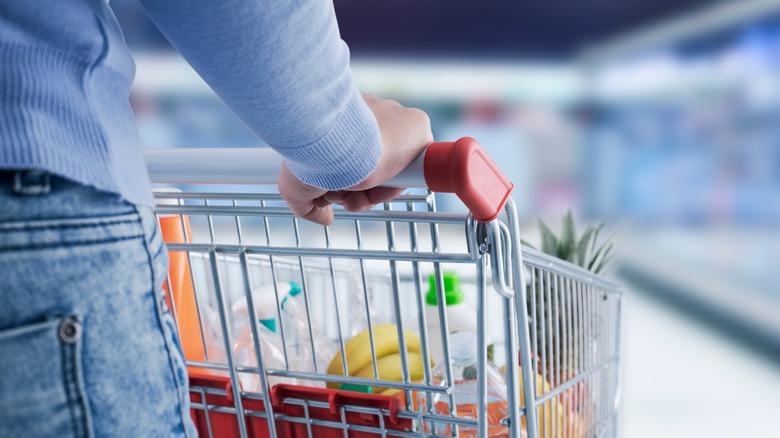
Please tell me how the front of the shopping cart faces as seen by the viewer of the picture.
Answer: facing away from the viewer and to the right of the viewer
